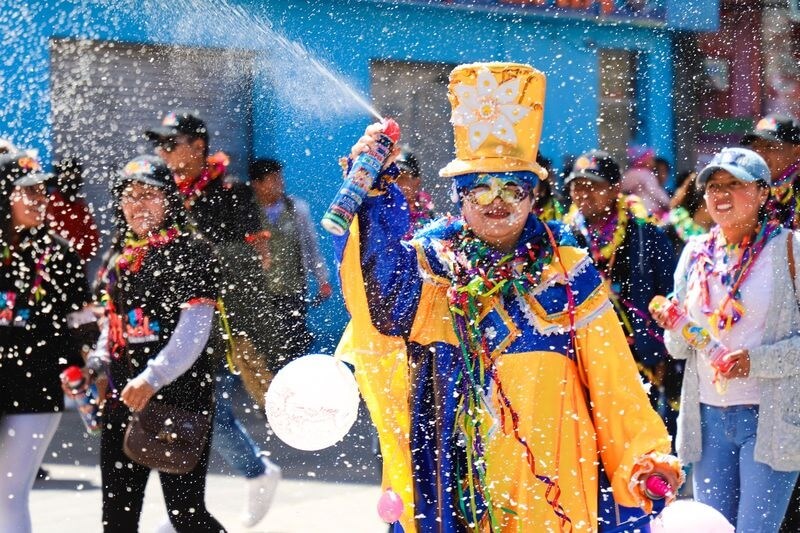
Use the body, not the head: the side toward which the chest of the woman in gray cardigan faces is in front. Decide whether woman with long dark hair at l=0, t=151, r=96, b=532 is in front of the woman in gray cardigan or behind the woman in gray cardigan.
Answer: in front

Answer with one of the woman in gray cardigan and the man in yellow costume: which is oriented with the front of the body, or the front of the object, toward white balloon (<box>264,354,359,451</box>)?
the woman in gray cardigan

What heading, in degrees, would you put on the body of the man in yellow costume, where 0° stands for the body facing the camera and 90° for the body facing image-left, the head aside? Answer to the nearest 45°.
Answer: approximately 0°

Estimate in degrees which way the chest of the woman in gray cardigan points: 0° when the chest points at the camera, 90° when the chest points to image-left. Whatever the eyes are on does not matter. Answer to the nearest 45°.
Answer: approximately 45°

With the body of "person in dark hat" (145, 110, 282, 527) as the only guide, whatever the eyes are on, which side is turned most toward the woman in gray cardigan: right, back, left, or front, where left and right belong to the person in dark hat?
left

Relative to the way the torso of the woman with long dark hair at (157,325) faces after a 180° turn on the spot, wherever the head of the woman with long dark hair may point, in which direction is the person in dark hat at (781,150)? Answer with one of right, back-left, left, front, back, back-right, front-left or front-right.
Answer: front-right
